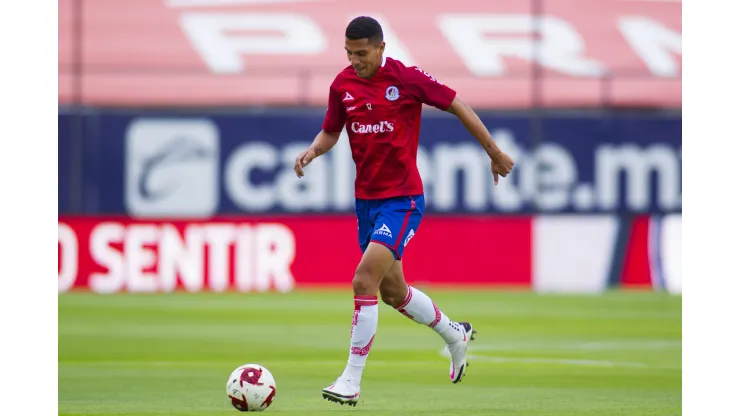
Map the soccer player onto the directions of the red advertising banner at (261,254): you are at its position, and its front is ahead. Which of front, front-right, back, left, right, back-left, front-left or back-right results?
front

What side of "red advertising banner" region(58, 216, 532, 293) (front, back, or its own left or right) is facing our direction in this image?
front

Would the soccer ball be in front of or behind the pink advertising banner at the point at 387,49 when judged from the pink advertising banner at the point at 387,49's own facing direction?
in front

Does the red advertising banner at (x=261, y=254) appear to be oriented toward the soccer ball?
yes

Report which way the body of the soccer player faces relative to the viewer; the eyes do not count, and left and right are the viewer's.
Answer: facing the viewer and to the left of the viewer

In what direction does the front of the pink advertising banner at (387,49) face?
toward the camera

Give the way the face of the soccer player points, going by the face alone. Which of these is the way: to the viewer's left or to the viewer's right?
to the viewer's left

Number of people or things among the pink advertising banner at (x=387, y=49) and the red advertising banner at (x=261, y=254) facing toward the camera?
2

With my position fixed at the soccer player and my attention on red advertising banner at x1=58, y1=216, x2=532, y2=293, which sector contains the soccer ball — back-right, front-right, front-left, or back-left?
back-left

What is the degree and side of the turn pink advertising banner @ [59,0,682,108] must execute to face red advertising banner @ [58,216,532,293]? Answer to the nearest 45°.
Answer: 0° — it already faces it

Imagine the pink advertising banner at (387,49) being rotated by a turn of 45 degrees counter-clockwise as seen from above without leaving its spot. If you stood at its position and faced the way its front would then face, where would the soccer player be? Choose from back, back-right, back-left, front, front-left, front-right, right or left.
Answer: front-right
